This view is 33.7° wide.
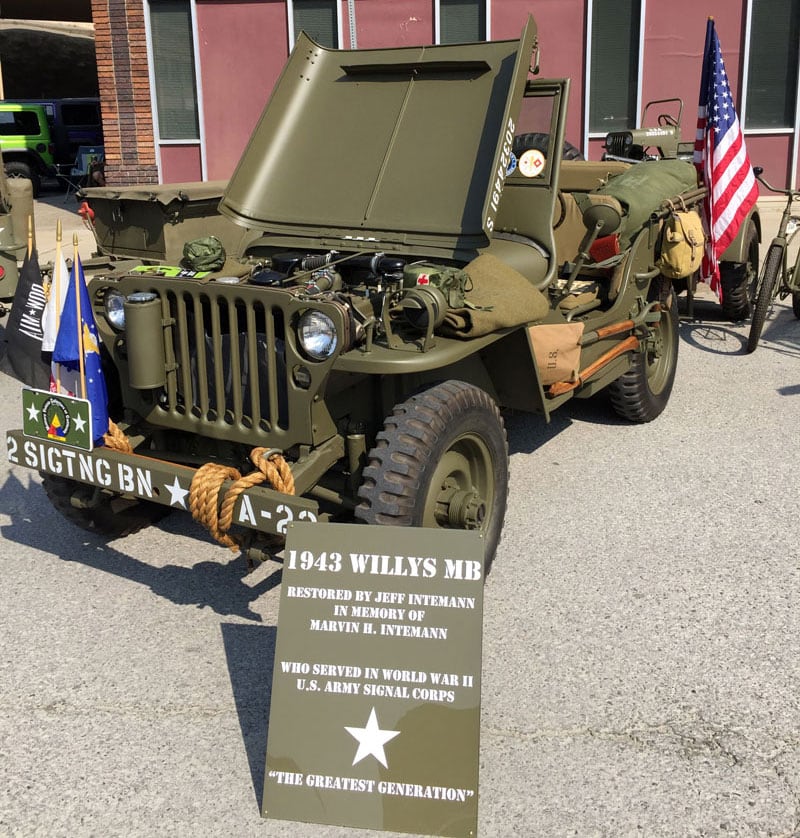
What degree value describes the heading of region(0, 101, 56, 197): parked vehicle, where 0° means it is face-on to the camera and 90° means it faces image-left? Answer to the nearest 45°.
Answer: approximately 90°

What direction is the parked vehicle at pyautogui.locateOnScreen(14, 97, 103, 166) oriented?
to the viewer's left

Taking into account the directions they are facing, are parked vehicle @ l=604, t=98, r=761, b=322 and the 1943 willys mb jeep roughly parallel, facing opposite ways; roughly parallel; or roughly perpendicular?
roughly parallel

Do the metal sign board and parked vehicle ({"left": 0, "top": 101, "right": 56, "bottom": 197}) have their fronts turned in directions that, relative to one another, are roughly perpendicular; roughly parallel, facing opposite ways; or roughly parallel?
roughly perpendicular

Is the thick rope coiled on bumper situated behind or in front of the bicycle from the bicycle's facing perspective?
in front

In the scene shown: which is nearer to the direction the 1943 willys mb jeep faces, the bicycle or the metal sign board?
the metal sign board

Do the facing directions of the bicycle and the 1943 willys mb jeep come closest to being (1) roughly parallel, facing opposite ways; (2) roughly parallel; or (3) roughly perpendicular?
roughly parallel

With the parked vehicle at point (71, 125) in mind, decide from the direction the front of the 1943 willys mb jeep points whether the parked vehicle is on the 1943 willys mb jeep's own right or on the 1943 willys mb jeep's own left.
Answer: on the 1943 willys mb jeep's own right

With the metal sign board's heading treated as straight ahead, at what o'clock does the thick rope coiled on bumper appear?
The thick rope coiled on bumper is roughly at 5 o'clock from the metal sign board.

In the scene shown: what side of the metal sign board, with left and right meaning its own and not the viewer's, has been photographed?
front

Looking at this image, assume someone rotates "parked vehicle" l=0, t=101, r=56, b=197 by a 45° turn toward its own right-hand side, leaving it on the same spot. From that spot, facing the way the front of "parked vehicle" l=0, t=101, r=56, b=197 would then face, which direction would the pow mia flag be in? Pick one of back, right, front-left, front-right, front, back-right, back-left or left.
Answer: back-left

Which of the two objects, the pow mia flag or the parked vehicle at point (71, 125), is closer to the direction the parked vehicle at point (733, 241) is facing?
the pow mia flag

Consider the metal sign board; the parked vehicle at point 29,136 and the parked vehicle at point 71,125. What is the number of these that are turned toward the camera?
1
